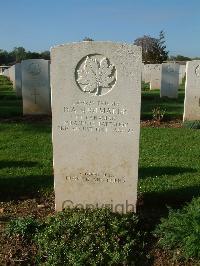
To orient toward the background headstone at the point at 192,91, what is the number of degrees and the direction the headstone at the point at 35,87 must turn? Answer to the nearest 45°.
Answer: approximately 45° to its left

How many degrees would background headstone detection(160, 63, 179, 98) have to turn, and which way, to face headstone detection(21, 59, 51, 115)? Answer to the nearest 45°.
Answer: approximately 45° to its right

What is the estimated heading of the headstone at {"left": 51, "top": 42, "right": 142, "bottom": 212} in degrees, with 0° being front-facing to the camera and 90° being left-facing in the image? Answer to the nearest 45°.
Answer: approximately 0°

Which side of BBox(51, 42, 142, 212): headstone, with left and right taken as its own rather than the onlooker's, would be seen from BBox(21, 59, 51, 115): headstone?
back

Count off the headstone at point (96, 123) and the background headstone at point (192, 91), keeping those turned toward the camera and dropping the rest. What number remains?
2

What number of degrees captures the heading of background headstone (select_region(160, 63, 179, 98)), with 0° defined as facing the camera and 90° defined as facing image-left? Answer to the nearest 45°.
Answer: approximately 0°

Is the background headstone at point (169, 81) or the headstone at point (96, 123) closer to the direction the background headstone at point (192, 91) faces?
the headstone

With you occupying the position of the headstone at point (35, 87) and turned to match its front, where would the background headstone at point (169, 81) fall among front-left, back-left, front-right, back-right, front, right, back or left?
back-left
